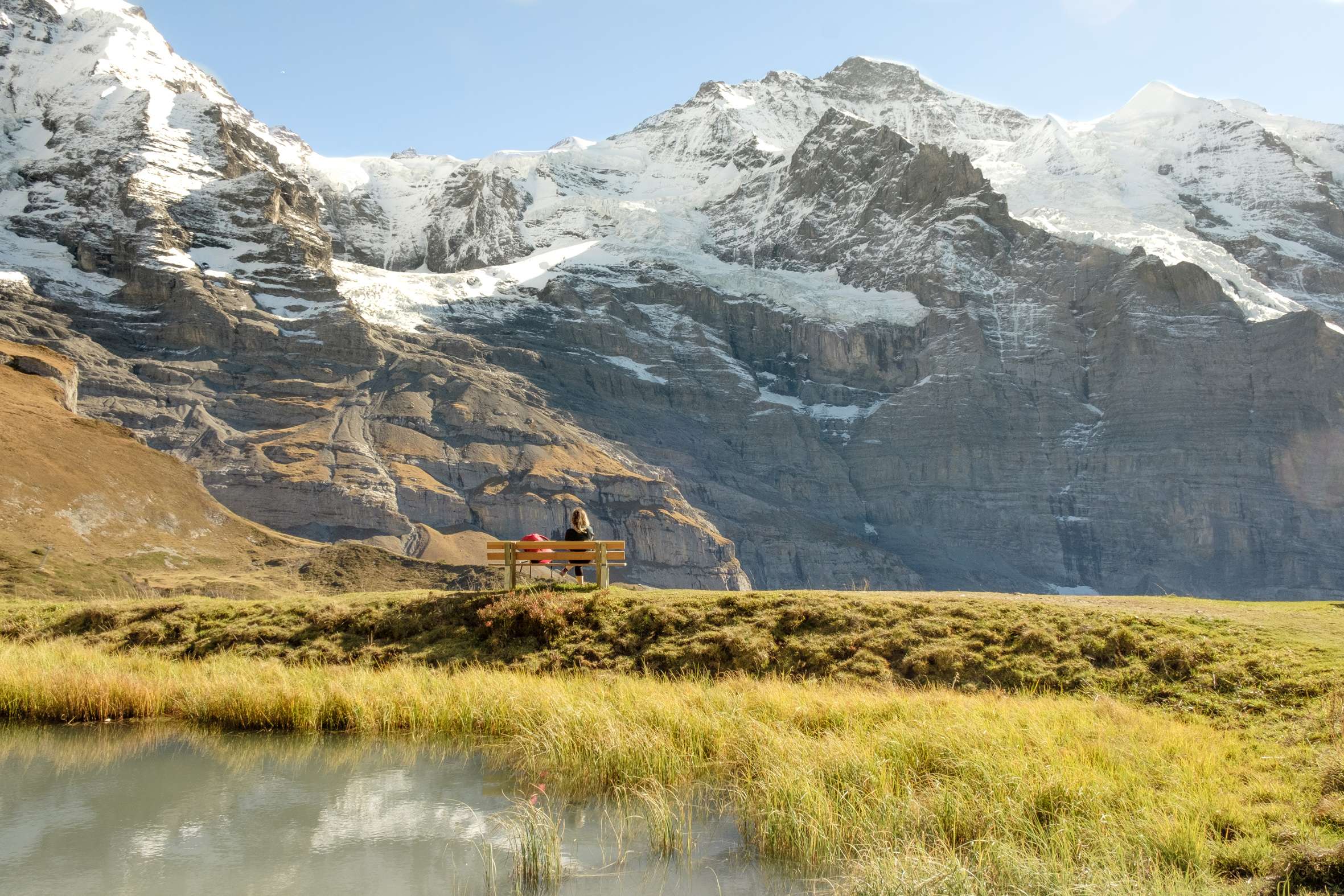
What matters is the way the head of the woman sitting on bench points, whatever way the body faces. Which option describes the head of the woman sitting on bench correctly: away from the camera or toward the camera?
away from the camera

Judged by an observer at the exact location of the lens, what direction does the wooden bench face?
facing away from the viewer

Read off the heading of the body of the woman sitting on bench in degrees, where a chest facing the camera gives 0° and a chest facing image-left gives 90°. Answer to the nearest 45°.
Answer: approximately 180°
